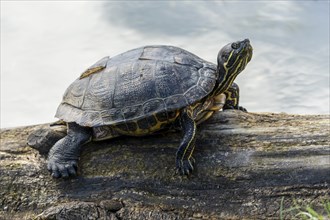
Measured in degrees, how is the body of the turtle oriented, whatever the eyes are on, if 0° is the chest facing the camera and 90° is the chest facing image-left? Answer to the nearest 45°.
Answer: approximately 270°
